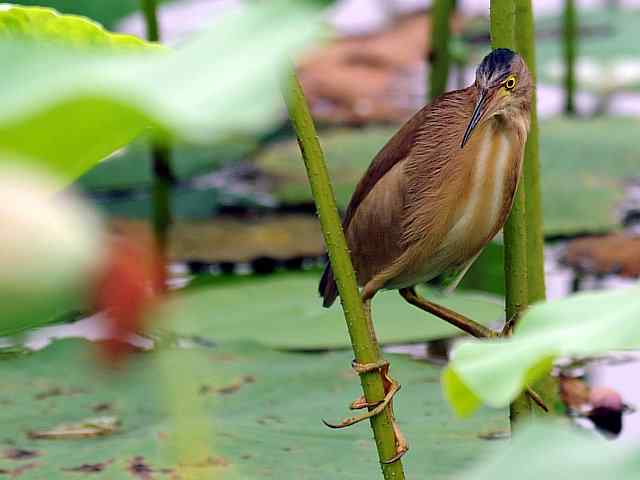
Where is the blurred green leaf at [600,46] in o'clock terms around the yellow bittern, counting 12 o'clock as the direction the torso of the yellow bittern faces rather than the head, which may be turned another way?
The blurred green leaf is roughly at 8 o'clock from the yellow bittern.

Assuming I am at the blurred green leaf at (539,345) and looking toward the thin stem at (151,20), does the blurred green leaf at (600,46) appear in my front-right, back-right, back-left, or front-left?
front-right

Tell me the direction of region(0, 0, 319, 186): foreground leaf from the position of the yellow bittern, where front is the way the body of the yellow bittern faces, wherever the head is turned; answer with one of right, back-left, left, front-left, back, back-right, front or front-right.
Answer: front-right

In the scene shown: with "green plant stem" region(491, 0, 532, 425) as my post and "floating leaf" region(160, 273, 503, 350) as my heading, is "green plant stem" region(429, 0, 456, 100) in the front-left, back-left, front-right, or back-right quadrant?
front-right

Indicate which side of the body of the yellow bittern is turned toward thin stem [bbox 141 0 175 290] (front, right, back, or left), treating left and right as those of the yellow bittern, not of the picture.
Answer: back

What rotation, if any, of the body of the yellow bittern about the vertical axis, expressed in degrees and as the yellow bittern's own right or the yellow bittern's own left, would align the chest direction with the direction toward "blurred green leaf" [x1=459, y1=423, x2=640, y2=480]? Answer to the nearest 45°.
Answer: approximately 45° to the yellow bittern's own right

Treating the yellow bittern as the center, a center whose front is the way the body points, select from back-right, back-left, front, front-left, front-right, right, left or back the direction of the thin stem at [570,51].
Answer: back-left

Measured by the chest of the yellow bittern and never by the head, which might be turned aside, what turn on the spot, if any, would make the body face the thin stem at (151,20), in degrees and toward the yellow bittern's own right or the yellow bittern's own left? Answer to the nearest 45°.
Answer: approximately 180°

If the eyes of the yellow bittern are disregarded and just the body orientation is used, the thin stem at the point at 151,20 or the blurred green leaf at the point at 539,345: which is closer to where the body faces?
the blurred green leaf

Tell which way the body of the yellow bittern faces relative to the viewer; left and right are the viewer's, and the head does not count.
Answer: facing the viewer and to the right of the viewer
